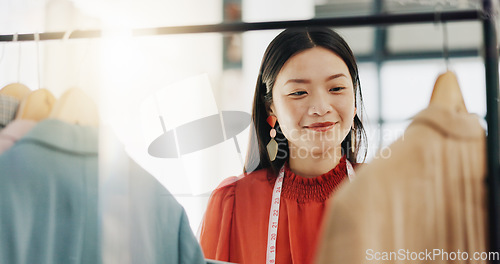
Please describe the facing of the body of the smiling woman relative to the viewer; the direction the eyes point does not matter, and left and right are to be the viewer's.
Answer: facing the viewer and to the right of the viewer
